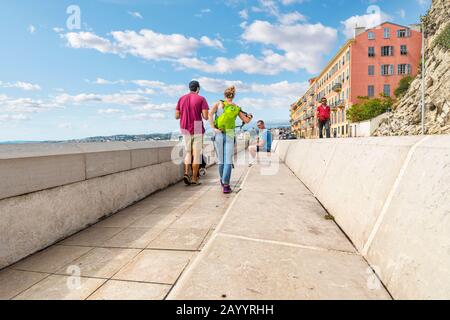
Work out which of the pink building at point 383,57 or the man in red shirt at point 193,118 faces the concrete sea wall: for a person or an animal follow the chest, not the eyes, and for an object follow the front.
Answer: the pink building

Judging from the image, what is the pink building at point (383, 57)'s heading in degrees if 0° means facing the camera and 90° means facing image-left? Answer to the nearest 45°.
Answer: approximately 0°

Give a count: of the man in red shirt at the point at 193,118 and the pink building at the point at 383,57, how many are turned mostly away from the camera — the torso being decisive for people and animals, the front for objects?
1

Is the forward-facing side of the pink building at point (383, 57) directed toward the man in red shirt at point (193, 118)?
yes

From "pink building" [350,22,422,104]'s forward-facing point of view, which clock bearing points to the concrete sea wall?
The concrete sea wall is roughly at 12 o'clock from the pink building.

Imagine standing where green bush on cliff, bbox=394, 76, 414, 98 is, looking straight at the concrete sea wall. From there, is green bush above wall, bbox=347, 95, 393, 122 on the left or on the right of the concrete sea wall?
right

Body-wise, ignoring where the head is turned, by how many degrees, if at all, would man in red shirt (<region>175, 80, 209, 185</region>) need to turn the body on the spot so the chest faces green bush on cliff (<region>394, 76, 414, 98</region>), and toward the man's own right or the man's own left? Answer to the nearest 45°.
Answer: approximately 45° to the man's own right

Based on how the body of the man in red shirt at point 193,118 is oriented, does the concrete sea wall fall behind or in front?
behind

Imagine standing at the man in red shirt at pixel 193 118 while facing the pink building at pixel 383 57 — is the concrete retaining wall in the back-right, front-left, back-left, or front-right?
back-right

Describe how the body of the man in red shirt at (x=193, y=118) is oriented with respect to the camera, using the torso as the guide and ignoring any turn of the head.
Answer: away from the camera
